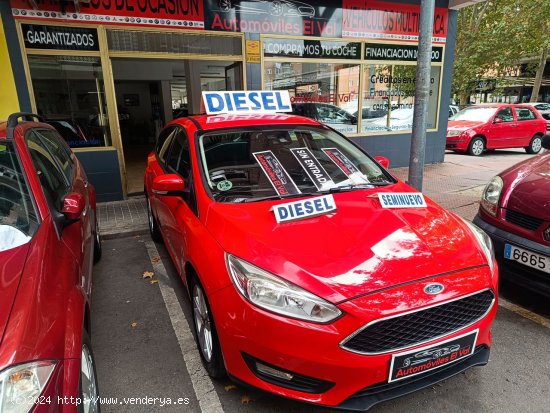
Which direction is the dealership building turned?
toward the camera

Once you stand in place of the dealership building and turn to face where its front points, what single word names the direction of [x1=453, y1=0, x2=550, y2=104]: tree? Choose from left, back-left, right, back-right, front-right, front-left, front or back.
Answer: back-left

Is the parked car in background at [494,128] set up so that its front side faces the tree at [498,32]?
no

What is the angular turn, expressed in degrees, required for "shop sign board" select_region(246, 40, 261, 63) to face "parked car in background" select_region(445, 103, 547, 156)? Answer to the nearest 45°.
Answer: approximately 135° to its left

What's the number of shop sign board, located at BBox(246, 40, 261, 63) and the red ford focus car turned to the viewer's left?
0

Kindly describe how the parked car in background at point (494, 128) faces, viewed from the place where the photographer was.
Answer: facing the viewer and to the left of the viewer

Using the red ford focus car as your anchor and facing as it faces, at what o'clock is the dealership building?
The dealership building is roughly at 7 o'clock from the red ford focus car.

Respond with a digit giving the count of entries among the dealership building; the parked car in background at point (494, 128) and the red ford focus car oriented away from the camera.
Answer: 0

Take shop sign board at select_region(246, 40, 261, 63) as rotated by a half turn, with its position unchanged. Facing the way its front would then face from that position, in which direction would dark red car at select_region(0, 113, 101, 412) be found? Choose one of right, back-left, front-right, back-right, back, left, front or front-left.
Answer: back

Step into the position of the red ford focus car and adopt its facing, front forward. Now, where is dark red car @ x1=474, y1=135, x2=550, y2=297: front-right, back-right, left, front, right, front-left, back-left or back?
left

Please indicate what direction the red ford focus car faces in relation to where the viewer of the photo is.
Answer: facing the viewer and to the right of the viewer

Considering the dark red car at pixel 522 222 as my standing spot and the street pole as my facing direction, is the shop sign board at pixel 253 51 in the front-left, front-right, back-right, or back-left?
front-left

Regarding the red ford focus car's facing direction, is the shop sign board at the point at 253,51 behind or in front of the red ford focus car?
behind

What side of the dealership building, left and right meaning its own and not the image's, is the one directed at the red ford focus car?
front

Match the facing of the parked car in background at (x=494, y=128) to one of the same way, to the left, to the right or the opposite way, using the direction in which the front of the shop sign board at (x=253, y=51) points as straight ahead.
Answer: to the right

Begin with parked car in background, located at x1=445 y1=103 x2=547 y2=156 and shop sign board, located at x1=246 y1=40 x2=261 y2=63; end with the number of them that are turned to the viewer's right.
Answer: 0

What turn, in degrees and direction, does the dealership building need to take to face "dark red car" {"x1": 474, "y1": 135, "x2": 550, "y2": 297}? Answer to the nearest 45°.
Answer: approximately 45° to its left

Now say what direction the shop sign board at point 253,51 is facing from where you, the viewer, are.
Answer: facing the viewer
